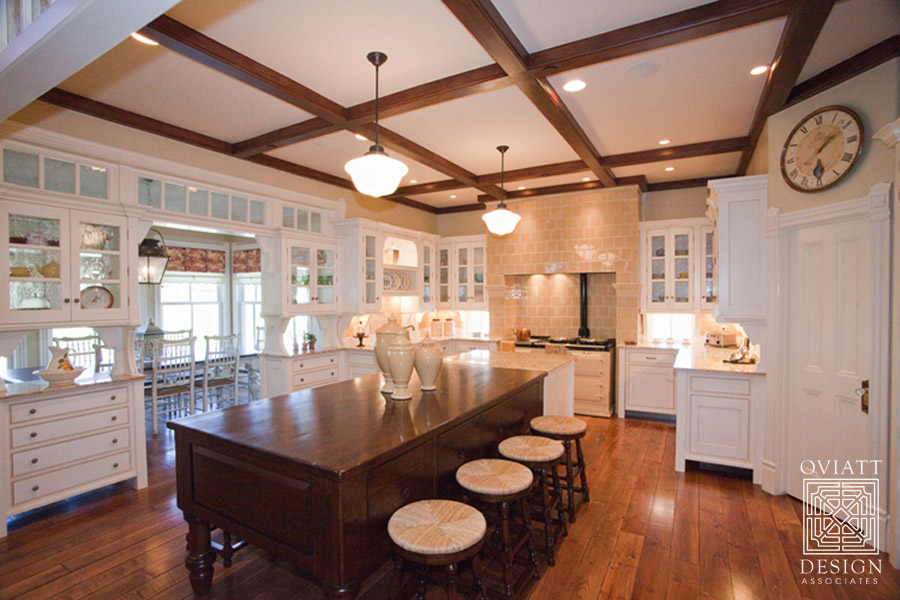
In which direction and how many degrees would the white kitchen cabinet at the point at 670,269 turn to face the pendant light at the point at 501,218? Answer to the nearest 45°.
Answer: approximately 45° to its right

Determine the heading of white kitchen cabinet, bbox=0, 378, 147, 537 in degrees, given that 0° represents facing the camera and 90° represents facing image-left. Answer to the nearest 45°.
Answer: approximately 315°

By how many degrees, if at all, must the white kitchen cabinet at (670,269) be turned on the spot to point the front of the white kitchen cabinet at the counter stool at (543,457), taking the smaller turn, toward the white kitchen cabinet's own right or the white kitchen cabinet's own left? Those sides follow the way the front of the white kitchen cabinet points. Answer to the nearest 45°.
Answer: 0° — it already faces it

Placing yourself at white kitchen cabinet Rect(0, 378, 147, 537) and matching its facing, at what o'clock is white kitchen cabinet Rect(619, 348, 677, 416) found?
white kitchen cabinet Rect(619, 348, 677, 416) is roughly at 11 o'clock from white kitchen cabinet Rect(0, 378, 147, 537).

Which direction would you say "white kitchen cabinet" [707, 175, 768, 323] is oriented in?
to the viewer's left

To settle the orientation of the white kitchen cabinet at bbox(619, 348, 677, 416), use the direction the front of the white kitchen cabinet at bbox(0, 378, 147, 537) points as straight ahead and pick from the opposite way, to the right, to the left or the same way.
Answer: to the right

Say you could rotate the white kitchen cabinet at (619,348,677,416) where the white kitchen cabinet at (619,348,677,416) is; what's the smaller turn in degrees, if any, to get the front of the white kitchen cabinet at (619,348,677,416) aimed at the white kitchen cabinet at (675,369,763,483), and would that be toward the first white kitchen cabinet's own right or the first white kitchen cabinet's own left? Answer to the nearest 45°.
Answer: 0° — it already faces it

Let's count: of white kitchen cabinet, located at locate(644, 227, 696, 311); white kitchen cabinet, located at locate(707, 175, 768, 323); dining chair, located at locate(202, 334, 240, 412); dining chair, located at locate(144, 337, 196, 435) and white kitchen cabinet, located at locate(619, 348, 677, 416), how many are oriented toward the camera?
2

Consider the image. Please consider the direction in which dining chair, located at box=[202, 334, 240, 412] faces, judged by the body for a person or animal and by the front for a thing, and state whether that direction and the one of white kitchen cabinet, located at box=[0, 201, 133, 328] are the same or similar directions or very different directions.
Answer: very different directions

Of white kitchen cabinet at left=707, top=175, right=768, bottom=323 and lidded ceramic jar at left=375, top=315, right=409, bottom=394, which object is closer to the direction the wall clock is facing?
the lidded ceramic jar

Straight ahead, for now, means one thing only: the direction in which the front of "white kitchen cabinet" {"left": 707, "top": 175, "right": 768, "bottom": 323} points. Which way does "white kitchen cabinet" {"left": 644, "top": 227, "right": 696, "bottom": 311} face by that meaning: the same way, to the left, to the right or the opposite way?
to the left

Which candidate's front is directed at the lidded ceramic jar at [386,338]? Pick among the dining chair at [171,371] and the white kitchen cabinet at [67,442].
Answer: the white kitchen cabinet
